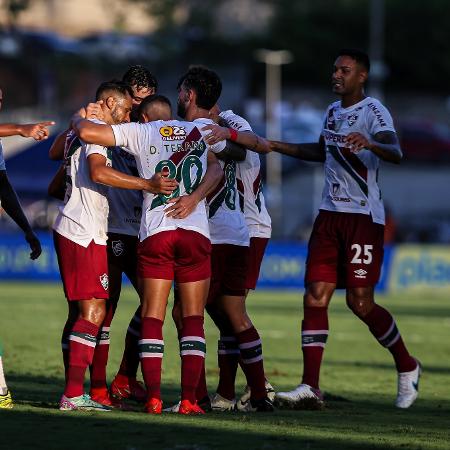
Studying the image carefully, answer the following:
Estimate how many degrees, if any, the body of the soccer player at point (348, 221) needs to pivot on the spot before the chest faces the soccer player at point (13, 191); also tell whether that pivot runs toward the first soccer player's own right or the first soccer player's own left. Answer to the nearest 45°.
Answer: approximately 45° to the first soccer player's own right

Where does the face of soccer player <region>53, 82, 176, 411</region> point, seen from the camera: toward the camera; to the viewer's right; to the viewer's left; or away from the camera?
to the viewer's right

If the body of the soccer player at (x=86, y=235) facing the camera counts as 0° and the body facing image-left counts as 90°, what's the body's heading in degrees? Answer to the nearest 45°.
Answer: approximately 270°

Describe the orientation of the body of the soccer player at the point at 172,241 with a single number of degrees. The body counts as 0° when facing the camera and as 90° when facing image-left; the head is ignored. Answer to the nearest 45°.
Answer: approximately 180°

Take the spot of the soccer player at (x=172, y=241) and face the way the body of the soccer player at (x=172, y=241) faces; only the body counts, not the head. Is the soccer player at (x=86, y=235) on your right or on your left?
on your left

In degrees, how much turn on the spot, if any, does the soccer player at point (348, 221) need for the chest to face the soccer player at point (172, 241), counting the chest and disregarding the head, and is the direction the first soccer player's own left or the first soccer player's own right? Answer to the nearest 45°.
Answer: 0° — they already face them
